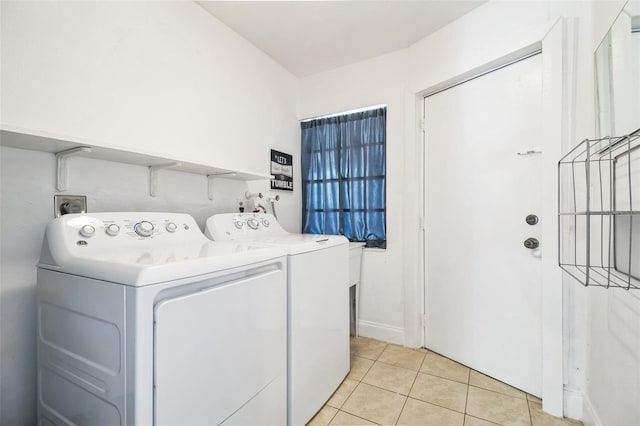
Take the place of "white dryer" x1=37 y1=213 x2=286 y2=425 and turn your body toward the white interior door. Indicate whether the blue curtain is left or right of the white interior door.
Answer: left

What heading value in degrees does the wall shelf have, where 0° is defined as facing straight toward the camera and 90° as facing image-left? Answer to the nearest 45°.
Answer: approximately 315°

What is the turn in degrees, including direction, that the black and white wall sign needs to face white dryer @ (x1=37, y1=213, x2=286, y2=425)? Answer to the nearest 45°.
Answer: approximately 45° to its right

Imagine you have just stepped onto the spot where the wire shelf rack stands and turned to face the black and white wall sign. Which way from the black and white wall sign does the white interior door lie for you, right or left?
right

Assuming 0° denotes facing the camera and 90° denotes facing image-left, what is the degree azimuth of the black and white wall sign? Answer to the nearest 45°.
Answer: approximately 315°

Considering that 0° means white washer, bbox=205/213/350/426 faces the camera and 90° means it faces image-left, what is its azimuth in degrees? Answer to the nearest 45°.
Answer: approximately 315°

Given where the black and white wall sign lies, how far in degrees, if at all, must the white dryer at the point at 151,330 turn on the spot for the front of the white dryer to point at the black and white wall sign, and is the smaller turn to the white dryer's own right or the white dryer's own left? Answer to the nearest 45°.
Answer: approximately 90° to the white dryer's own left

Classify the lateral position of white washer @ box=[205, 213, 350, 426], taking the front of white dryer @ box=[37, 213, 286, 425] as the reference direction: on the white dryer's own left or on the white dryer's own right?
on the white dryer's own left

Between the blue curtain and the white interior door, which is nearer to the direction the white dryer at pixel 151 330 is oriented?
the white interior door
